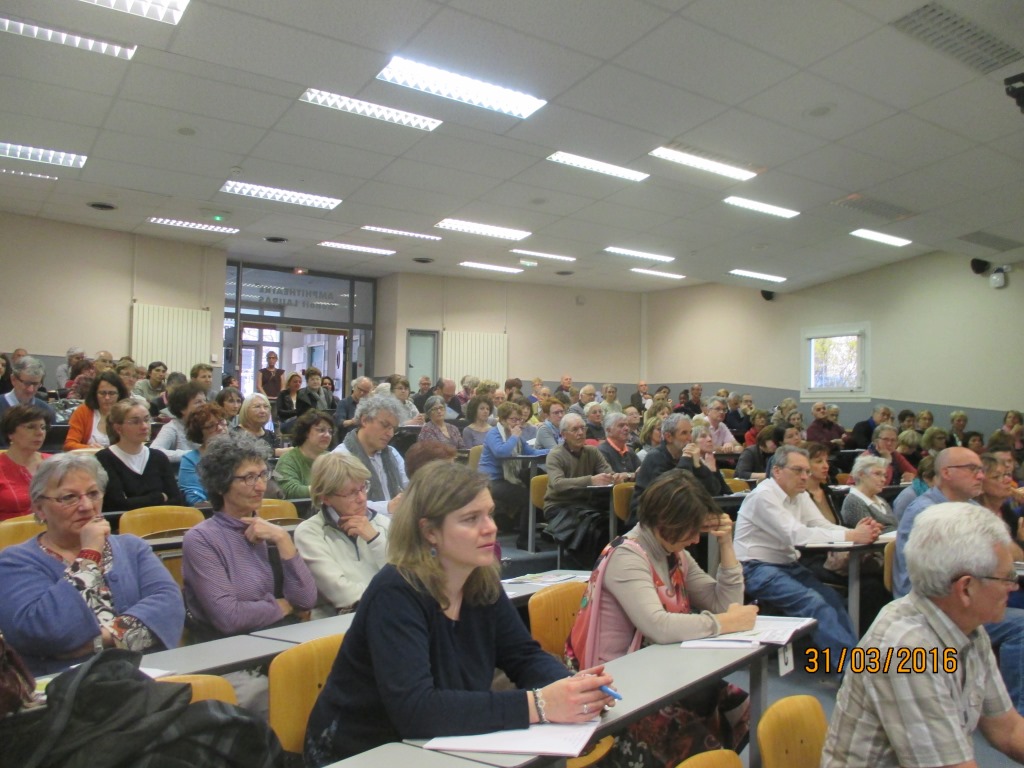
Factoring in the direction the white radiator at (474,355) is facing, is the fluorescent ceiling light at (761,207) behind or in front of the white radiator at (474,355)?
in front

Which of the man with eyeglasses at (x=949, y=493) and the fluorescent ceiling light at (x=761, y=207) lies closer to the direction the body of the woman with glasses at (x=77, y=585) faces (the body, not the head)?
the man with eyeglasses

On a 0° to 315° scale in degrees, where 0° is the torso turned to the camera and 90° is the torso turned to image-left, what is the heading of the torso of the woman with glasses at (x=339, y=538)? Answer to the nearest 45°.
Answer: approximately 315°

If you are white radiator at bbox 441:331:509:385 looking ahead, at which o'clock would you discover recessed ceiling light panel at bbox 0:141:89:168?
The recessed ceiling light panel is roughly at 1 o'clock from the white radiator.

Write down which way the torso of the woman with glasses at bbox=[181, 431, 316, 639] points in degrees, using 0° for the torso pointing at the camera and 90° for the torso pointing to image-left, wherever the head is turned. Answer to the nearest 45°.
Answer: approximately 315°

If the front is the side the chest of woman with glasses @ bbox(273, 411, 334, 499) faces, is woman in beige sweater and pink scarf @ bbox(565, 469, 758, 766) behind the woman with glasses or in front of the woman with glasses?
in front

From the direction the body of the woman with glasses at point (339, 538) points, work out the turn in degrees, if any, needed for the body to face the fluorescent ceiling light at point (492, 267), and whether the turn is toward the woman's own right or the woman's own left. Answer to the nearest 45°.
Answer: approximately 135° to the woman's own left

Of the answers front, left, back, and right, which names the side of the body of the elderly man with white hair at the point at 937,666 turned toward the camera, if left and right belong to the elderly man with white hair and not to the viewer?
right

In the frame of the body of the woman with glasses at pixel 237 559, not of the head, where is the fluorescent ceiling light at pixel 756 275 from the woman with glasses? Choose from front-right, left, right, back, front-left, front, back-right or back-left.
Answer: left
